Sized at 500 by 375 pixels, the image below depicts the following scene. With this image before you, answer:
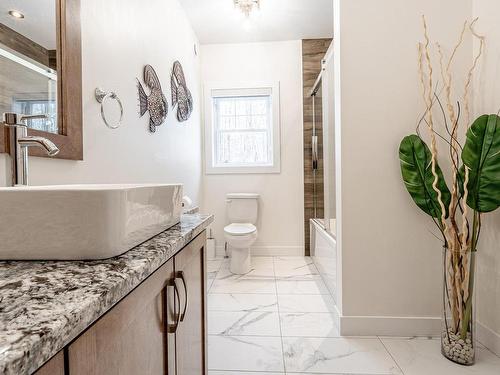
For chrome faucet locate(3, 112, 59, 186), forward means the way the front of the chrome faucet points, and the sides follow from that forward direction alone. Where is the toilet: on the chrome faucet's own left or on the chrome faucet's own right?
on the chrome faucet's own left

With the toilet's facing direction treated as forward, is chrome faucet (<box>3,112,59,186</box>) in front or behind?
in front

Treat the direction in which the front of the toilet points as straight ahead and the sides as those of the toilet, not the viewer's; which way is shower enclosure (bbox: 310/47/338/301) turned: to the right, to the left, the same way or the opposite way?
to the right

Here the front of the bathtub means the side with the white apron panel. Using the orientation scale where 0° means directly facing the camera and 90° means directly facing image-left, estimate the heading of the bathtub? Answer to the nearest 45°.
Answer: approximately 90°

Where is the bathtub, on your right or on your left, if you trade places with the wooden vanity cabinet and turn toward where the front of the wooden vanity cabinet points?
on your left

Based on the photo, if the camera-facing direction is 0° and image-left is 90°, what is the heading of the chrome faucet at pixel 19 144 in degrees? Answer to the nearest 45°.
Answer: approximately 315°

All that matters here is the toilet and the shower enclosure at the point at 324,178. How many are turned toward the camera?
1

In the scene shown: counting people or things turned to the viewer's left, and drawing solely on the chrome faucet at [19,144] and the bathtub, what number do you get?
1

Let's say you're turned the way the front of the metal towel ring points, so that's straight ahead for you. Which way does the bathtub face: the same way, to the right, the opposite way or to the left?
the opposite way

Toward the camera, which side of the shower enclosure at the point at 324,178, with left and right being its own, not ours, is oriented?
left

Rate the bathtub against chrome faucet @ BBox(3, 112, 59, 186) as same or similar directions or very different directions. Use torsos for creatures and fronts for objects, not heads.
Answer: very different directions
